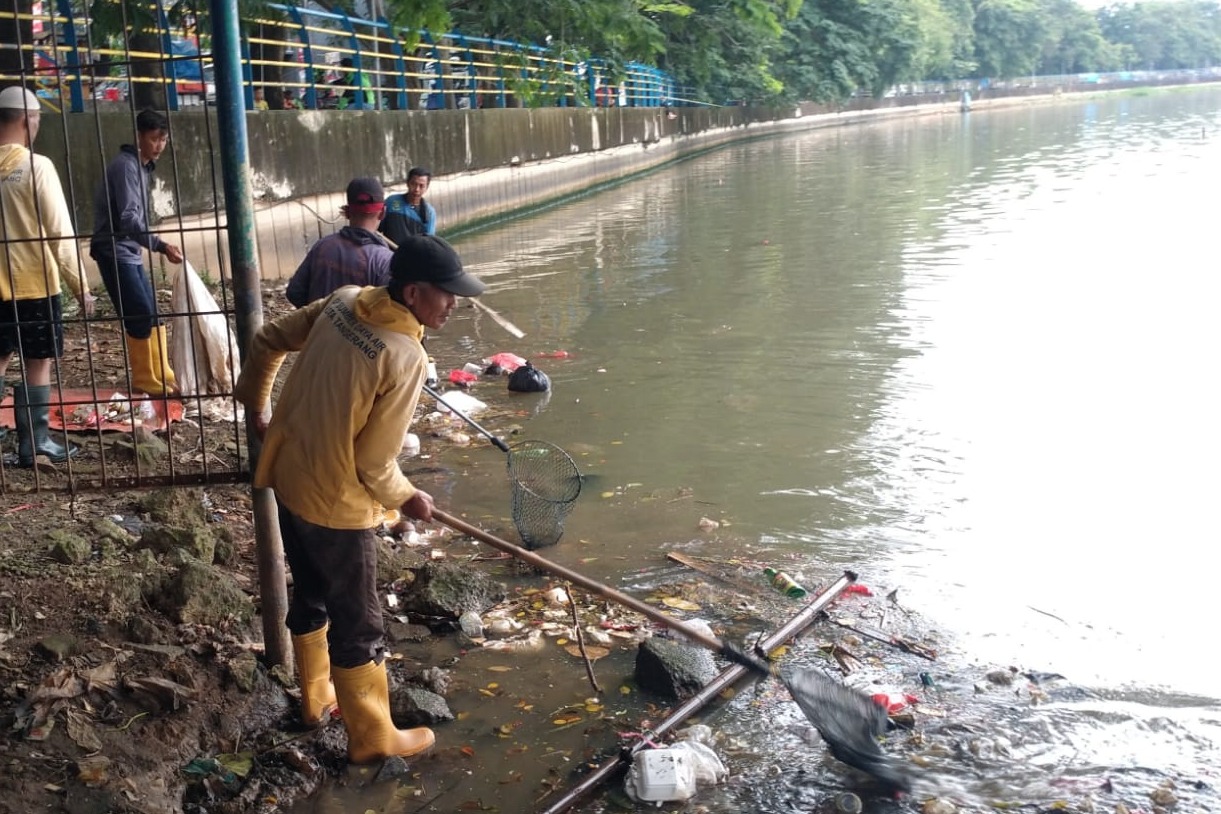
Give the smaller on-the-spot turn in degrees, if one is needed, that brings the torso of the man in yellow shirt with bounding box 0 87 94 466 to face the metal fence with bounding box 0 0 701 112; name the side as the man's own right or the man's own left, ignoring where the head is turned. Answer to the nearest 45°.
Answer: approximately 45° to the man's own left

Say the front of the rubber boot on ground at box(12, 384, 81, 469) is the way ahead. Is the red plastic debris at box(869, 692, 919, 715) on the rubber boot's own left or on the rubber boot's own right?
on the rubber boot's own right

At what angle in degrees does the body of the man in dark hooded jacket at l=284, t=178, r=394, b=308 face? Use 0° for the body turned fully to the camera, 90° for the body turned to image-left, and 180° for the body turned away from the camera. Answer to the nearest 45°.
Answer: approximately 225°

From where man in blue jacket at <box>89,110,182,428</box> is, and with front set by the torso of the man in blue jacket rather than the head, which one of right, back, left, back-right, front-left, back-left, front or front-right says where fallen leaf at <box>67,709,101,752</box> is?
right

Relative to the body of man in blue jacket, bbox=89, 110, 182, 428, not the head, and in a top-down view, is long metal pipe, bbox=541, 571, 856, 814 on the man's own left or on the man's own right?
on the man's own right

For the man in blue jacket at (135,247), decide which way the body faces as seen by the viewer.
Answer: to the viewer's right

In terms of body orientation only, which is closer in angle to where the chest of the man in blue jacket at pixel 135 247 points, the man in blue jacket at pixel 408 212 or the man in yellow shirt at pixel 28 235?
the man in blue jacket

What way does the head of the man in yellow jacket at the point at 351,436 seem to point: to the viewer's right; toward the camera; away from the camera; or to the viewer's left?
to the viewer's right

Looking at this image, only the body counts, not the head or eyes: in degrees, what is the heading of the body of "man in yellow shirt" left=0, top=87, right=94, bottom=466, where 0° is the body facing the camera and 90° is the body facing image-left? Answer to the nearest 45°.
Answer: approximately 225°

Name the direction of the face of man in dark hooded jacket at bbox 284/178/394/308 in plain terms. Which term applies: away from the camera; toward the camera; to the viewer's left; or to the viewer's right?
away from the camera

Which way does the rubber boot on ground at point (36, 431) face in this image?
to the viewer's right

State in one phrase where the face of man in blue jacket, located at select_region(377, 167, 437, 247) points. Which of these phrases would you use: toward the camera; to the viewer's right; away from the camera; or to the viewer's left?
toward the camera

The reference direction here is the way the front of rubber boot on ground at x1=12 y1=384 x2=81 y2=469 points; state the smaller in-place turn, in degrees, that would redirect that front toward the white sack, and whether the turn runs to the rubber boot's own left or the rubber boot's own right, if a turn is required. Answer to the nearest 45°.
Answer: approximately 45° to the rubber boot's own left
